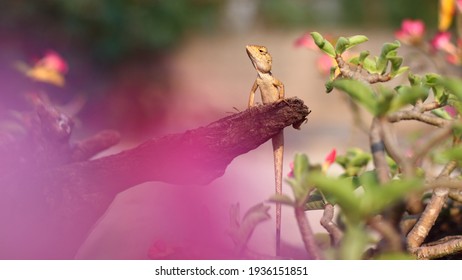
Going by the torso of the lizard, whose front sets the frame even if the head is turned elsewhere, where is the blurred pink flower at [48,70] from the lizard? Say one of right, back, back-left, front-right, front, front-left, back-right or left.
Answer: right

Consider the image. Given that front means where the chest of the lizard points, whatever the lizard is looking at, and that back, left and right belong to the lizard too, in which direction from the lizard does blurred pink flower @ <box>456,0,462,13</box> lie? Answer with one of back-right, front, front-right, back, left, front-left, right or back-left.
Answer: back

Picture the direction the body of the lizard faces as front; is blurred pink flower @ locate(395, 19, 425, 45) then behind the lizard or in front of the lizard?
behind

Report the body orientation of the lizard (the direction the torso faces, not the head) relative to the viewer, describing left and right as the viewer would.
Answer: facing the viewer and to the left of the viewer
